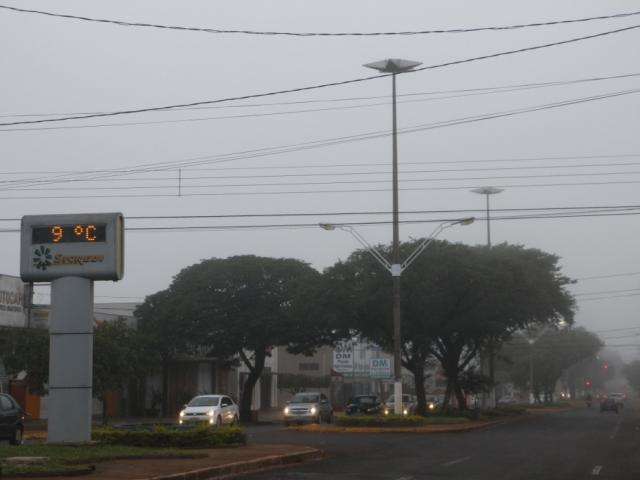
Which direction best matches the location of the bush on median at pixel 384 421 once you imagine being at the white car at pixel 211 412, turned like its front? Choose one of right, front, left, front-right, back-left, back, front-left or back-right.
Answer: back-left

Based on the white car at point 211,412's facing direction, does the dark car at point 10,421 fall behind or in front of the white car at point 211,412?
in front

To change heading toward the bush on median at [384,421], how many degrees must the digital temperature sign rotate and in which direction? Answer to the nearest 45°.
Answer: approximately 135° to its left

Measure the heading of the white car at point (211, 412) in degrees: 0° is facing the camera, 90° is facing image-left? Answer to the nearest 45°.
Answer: approximately 45°

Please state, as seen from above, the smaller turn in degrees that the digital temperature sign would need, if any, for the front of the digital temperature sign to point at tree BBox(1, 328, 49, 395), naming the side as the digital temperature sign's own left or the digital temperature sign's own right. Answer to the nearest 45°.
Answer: approximately 180°

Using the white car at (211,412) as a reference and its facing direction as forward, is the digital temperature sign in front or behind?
in front
